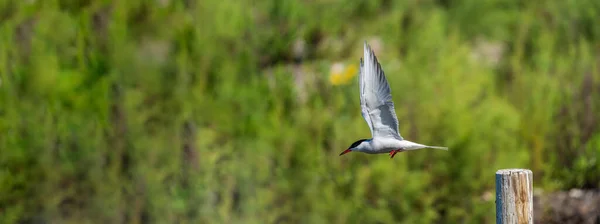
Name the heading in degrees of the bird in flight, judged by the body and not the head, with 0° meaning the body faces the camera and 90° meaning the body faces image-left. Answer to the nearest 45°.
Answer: approximately 90°

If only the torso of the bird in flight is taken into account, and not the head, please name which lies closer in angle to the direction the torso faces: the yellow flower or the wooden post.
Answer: the yellow flower

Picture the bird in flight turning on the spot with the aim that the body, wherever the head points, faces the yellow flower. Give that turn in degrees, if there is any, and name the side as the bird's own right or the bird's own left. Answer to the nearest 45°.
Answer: approximately 90° to the bird's own right

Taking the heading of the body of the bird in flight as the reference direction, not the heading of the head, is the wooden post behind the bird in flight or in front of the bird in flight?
behind
